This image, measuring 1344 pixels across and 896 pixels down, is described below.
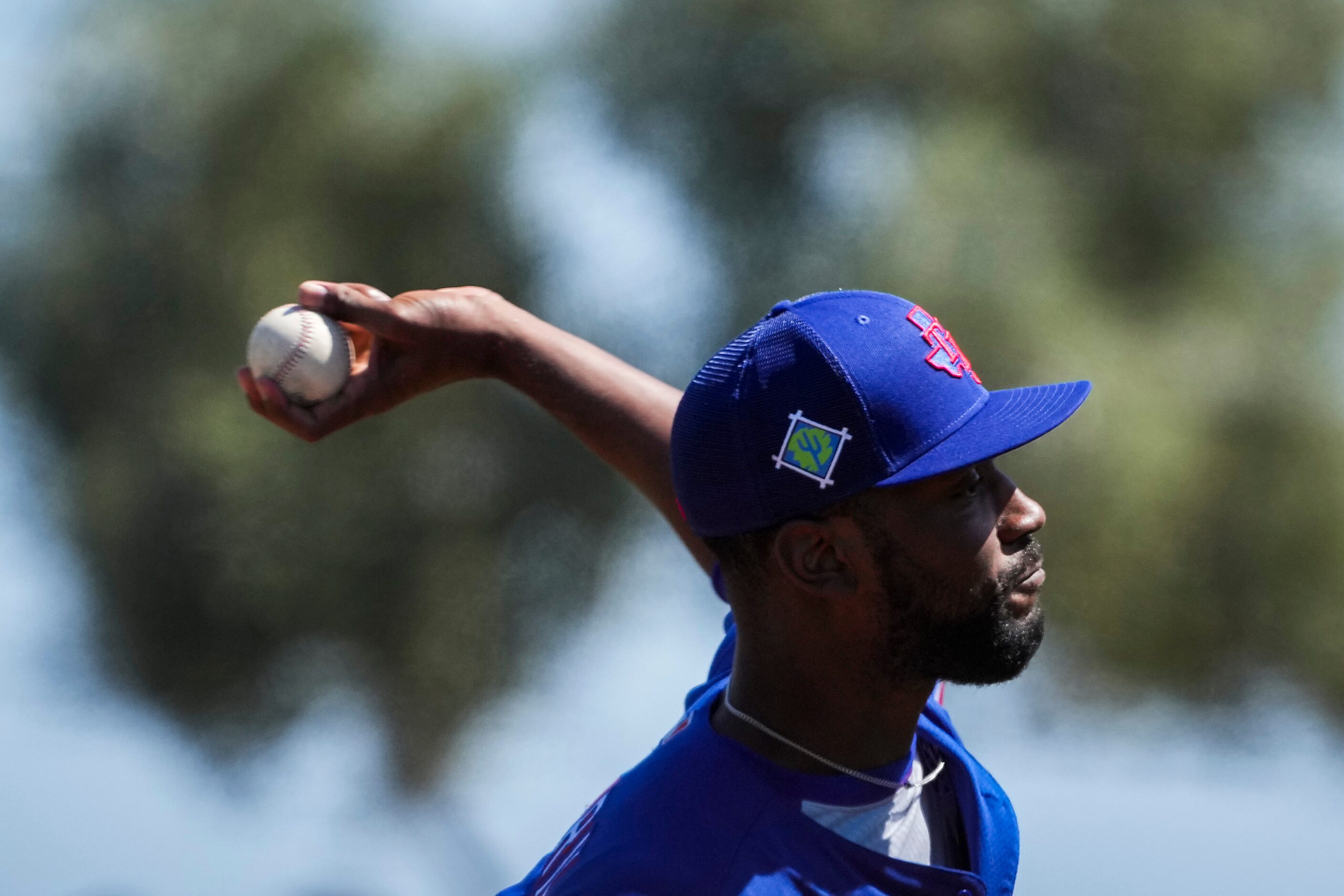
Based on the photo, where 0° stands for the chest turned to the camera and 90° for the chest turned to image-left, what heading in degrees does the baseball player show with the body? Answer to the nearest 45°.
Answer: approximately 270°

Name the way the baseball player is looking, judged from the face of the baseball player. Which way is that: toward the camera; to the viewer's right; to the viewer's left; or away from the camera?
to the viewer's right
